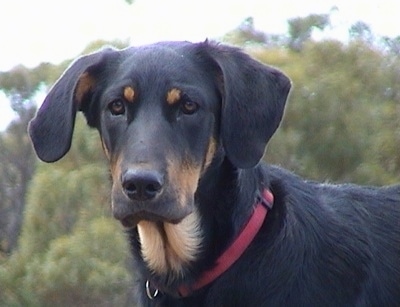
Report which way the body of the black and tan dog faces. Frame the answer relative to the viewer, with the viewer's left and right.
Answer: facing the viewer and to the left of the viewer
